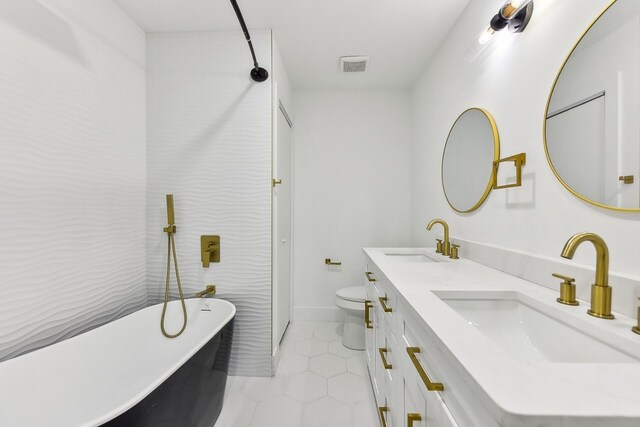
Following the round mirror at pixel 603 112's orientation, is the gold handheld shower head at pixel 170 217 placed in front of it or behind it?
in front

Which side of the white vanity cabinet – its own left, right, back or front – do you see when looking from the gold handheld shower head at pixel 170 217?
front

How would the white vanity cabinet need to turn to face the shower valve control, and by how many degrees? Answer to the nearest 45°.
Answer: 0° — it already faces it

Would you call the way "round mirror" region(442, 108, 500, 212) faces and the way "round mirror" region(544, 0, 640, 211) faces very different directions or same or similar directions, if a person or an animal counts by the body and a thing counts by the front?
same or similar directions

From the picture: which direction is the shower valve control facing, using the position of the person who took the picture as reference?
facing the viewer

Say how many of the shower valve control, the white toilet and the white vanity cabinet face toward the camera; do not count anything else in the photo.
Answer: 1

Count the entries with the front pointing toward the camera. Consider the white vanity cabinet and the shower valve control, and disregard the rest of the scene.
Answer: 1

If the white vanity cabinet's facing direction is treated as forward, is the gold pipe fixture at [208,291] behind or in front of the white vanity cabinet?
in front

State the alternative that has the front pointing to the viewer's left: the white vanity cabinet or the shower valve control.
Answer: the white vanity cabinet

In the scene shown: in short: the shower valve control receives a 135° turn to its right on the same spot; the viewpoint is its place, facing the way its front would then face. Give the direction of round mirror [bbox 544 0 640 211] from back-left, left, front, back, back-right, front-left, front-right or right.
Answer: back

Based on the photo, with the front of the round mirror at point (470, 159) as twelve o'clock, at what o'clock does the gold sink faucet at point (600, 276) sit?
The gold sink faucet is roughly at 10 o'clock from the round mirror.
